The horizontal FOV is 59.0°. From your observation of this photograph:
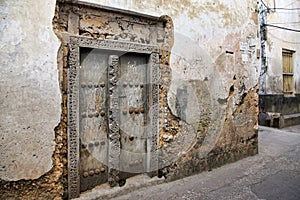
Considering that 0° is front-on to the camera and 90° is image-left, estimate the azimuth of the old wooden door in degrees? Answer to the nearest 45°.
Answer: approximately 315°

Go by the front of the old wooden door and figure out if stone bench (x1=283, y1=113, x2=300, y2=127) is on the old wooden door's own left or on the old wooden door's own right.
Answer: on the old wooden door's own left
